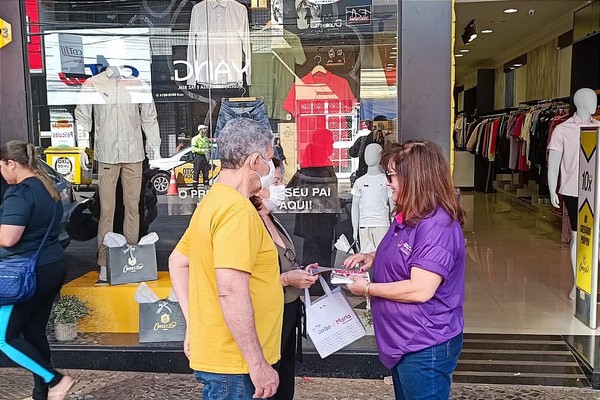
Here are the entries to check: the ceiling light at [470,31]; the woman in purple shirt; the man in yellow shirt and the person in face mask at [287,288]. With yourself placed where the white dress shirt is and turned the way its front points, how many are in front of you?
3

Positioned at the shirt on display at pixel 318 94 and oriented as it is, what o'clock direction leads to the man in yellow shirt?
The man in yellow shirt is roughly at 12 o'clock from the shirt on display.

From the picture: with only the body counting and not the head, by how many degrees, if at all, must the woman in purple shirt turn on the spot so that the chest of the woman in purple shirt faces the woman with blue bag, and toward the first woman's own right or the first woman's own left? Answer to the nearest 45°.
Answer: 0° — they already face them

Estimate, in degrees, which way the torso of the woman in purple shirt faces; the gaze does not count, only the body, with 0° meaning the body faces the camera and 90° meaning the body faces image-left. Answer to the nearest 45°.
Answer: approximately 90°

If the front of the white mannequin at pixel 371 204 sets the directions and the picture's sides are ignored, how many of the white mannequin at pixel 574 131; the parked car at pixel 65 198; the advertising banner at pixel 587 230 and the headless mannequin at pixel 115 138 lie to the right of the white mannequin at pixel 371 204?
2

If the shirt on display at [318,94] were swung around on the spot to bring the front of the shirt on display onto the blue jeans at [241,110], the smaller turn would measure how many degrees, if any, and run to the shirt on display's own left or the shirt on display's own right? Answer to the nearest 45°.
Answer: approximately 90° to the shirt on display's own right

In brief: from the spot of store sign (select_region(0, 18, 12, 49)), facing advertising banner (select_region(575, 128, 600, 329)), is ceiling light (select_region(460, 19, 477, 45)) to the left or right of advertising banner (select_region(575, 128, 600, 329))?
left

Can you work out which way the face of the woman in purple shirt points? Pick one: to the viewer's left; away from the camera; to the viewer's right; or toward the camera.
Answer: to the viewer's left

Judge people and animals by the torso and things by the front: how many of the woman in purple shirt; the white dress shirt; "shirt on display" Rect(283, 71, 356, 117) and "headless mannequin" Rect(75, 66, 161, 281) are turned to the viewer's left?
1

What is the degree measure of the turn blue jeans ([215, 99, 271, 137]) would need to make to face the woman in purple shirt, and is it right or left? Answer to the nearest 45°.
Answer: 0° — it already faces them

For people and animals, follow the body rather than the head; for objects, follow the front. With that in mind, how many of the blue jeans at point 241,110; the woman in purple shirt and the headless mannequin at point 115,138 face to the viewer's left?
1
